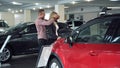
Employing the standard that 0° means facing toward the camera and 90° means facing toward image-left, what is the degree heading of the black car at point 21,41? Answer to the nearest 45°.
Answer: approximately 45°

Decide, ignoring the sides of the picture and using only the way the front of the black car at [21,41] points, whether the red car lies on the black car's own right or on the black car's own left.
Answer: on the black car's own left
